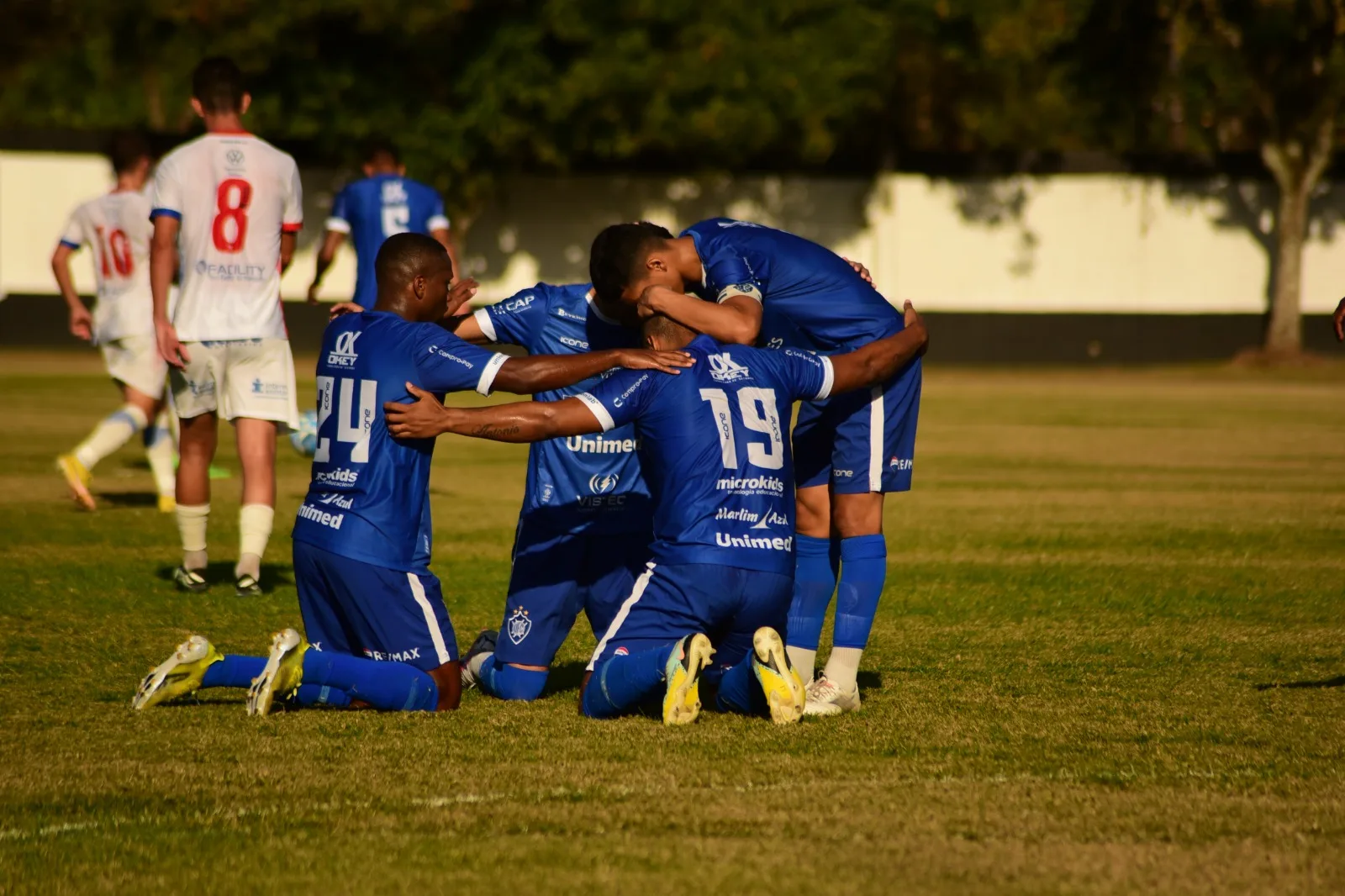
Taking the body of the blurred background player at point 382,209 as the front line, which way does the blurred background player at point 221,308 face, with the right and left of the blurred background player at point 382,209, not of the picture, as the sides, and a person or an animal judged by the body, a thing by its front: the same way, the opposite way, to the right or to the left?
the same way

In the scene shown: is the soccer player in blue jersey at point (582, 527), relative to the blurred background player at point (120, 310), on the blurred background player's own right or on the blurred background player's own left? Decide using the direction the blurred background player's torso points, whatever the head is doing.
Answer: on the blurred background player's own right

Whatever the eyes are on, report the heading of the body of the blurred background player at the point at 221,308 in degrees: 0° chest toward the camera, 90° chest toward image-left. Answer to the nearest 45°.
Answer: approximately 180°

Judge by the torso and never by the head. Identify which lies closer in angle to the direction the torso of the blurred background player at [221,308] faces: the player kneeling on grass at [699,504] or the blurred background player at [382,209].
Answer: the blurred background player

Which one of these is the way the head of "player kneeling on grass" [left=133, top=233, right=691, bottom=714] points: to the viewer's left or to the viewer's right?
to the viewer's right

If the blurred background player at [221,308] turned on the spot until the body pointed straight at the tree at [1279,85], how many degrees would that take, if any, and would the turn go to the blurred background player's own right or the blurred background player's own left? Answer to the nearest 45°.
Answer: approximately 45° to the blurred background player's own right

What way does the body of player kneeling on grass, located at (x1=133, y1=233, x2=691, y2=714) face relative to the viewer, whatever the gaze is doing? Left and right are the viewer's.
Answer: facing away from the viewer and to the right of the viewer

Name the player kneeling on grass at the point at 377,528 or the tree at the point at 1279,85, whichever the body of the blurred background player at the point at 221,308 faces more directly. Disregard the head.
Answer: the tree

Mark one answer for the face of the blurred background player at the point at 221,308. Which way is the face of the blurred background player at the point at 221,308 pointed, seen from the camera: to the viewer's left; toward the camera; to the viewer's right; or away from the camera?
away from the camera

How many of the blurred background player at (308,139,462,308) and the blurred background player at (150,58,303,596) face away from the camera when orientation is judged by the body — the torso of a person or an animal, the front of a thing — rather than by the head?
2

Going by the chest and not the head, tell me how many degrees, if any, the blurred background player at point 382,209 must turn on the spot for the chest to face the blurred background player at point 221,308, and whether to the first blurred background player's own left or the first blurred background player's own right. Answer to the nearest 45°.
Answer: approximately 180°

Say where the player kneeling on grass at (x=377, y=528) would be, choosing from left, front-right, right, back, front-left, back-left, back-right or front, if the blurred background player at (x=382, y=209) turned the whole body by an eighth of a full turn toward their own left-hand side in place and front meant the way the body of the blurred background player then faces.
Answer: back-left

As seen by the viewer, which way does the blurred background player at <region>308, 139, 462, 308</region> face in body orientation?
away from the camera

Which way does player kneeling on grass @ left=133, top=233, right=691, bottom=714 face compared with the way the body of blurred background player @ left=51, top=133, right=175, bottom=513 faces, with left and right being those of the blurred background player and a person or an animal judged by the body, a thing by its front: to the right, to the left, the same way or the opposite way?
the same way

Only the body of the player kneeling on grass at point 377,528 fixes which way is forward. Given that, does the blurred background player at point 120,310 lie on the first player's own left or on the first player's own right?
on the first player's own left

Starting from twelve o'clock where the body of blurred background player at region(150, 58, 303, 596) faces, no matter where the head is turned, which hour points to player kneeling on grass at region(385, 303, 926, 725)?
The player kneeling on grass is roughly at 5 o'clock from the blurred background player.

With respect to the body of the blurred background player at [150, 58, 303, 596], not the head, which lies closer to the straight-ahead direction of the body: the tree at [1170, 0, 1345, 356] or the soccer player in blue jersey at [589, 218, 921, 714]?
the tree

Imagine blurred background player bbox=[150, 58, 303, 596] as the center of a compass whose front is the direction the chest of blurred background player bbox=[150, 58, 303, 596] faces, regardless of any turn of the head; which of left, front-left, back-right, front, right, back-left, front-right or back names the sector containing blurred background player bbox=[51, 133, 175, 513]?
front

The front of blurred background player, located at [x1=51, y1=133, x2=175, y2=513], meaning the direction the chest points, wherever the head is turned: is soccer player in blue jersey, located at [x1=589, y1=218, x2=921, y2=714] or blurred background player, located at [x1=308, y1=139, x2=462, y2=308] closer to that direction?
the blurred background player

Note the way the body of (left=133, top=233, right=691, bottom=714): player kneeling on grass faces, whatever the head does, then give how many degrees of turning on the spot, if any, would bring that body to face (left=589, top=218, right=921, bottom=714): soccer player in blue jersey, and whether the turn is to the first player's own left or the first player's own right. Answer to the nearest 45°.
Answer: approximately 45° to the first player's own right
